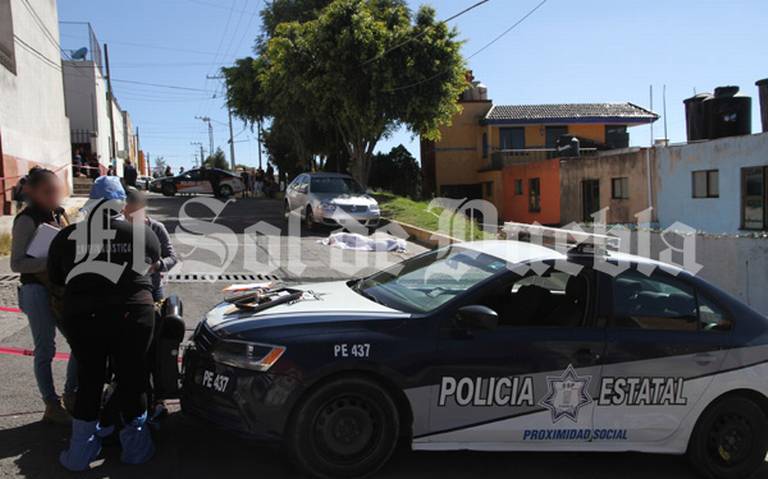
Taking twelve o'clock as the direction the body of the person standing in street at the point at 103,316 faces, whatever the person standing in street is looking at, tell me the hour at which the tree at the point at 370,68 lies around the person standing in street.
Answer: The tree is roughly at 1 o'clock from the person standing in street.

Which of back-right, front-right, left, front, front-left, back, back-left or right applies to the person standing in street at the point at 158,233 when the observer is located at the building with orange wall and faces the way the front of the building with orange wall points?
front

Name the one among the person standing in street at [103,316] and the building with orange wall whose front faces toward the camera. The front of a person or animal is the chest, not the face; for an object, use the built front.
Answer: the building with orange wall

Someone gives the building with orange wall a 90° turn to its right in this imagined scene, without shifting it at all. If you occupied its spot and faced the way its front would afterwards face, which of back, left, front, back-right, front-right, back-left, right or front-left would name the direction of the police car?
left

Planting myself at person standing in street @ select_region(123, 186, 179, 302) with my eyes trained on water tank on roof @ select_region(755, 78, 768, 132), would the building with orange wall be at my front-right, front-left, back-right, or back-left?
front-left

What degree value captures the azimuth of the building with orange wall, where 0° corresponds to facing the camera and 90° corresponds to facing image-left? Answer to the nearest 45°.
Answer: approximately 0°

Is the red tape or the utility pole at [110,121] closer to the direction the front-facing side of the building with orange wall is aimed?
the red tape

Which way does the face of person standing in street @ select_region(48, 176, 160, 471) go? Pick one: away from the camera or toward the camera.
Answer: away from the camera

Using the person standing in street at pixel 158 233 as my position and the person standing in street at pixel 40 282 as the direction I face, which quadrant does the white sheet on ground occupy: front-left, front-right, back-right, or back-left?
back-right

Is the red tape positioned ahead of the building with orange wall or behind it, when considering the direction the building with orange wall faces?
ahead

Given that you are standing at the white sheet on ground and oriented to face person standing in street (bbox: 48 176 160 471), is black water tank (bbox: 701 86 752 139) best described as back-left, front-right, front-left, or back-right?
back-left

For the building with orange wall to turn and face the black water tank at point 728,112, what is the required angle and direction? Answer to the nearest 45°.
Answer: approximately 45° to its left

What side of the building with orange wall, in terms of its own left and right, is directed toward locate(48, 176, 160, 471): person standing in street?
front

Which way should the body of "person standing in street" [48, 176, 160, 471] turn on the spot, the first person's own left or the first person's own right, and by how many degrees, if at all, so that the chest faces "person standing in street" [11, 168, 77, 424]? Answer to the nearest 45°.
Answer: approximately 45° to the first person's own left

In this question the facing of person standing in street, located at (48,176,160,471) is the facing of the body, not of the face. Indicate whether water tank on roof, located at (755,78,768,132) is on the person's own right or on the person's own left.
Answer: on the person's own right

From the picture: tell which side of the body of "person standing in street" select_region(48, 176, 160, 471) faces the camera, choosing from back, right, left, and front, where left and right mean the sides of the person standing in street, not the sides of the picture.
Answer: back

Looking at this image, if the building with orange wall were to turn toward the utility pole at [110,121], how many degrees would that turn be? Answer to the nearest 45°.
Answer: approximately 90° to its right

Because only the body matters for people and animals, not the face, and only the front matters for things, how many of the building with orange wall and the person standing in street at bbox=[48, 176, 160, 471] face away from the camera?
1

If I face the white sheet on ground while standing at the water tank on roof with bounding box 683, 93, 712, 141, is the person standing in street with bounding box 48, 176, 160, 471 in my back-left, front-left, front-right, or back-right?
front-left

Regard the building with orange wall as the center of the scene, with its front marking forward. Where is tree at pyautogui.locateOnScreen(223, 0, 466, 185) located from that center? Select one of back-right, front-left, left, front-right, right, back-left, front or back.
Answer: front
